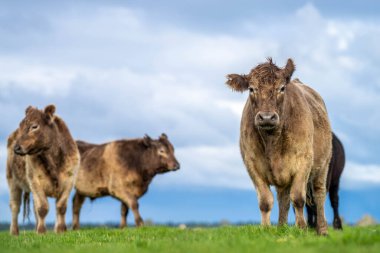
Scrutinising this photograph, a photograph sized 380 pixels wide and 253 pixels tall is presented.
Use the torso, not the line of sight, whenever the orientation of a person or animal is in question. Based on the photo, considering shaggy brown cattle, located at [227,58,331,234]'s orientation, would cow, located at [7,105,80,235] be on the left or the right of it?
on its right

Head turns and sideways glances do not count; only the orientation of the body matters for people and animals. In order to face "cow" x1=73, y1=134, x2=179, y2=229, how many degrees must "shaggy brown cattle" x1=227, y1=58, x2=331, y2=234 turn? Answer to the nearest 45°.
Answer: approximately 135° to its right

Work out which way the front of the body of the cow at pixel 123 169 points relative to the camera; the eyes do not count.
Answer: to the viewer's right

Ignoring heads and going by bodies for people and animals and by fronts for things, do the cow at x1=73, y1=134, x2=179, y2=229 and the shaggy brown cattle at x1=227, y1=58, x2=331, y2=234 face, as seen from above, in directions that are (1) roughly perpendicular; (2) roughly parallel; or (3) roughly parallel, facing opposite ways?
roughly perpendicular

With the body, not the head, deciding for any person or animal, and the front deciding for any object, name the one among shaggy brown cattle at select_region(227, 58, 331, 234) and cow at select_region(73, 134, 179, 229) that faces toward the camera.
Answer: the shaggy brown cattle

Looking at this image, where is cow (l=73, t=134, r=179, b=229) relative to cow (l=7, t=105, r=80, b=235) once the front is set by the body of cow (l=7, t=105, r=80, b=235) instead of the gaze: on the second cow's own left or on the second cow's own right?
on the second cow's own left

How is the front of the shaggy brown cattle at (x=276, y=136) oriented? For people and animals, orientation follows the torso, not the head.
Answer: toward the camera

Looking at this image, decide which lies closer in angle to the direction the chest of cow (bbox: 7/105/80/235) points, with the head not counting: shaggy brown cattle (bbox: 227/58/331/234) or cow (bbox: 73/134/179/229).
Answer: the shaggy brown cattle
